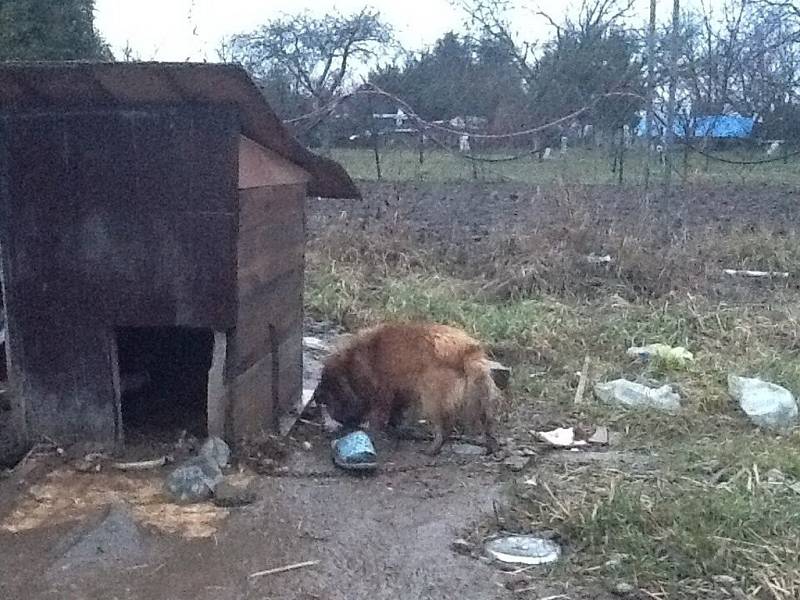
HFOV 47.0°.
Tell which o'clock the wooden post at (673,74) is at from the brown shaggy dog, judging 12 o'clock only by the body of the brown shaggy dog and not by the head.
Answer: The wooden post is roughly at 4 o'clock from the brown shaggy dog.

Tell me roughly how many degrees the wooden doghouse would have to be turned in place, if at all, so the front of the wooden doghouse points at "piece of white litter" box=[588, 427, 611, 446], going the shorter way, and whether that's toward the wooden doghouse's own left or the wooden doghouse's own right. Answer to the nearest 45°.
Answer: approximately 90° to the wooden doghouse's own left

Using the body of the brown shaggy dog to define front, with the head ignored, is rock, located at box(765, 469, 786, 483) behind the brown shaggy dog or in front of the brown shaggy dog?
behind

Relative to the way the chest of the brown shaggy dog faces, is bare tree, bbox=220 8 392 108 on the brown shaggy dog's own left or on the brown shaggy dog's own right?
on the brown shaggy dog's own right

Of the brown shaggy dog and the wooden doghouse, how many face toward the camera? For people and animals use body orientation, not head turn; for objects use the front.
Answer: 1

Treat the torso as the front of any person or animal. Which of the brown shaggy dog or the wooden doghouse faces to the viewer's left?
the brown shaggy dog

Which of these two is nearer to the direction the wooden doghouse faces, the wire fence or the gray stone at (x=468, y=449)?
the gray stone

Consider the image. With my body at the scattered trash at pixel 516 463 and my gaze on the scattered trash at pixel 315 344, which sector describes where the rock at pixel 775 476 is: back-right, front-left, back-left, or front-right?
back-right

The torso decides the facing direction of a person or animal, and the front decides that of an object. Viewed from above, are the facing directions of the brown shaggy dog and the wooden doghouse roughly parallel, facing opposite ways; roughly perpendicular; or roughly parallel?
roughly perpendicular

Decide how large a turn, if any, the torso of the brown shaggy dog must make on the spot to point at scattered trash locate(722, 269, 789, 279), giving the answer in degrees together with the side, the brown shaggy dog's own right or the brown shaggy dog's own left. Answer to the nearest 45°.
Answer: approximately 135° to the brown shaggy dog's own right

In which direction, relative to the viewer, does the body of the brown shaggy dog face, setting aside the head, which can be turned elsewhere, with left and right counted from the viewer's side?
facing to the left of the viewer

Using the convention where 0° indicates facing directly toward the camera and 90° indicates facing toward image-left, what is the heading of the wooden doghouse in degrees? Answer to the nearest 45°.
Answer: approximately 0°
